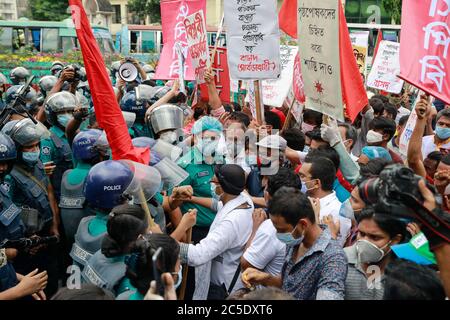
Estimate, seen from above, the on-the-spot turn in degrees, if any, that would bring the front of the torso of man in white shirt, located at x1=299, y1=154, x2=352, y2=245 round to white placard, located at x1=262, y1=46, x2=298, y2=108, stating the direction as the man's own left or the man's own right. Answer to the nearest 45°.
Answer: approximately 90° to the man's own right

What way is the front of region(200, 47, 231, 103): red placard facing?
toward the camera

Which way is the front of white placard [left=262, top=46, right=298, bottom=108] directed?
toward the camera

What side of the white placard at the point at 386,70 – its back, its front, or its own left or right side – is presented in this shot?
front

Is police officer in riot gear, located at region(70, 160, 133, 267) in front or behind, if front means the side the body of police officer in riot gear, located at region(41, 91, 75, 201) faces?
in front

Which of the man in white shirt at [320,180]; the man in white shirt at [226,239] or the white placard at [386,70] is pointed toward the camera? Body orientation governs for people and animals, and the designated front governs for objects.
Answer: the white placard

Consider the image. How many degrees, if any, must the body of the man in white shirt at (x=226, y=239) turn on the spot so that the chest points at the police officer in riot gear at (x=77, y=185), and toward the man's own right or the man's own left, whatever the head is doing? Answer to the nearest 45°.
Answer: approximately 45° to the man's own right

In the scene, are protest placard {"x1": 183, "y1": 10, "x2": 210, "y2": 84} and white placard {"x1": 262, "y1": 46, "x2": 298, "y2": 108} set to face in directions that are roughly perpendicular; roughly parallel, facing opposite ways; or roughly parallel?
roughly parallel

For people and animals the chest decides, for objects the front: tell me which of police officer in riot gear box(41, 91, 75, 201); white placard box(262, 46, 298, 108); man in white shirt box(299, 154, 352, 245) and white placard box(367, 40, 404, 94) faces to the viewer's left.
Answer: the man in white shirt

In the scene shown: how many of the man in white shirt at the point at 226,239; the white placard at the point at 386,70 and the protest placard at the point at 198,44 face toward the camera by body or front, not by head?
2

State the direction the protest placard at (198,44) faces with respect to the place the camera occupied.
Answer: facing the viewer

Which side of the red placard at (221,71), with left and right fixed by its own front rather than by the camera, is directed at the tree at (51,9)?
back

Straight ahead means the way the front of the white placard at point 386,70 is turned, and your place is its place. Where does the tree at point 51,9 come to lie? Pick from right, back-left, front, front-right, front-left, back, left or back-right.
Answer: back-right

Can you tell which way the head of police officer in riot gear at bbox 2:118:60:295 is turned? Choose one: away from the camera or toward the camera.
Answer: toward the camera

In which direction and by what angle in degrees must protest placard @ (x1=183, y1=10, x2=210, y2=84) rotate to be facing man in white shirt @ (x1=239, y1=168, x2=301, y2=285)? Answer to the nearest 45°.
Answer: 0° — it already faces them

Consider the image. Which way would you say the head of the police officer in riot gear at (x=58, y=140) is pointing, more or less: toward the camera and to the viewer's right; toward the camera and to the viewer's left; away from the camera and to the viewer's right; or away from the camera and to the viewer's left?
toward the camera and to the viewer's right

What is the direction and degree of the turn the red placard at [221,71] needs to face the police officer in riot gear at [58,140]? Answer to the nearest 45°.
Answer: approximately 45° to its right

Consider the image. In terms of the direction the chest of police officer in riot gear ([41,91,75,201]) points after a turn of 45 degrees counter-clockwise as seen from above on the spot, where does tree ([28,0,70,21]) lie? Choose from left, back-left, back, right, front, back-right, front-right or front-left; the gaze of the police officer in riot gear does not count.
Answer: left

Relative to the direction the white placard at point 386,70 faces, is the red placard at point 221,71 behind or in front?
in front
